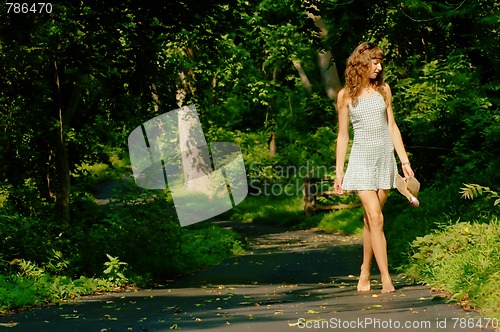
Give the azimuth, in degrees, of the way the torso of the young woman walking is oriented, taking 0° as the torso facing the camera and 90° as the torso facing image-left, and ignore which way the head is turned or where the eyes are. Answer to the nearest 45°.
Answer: approximately 0°
